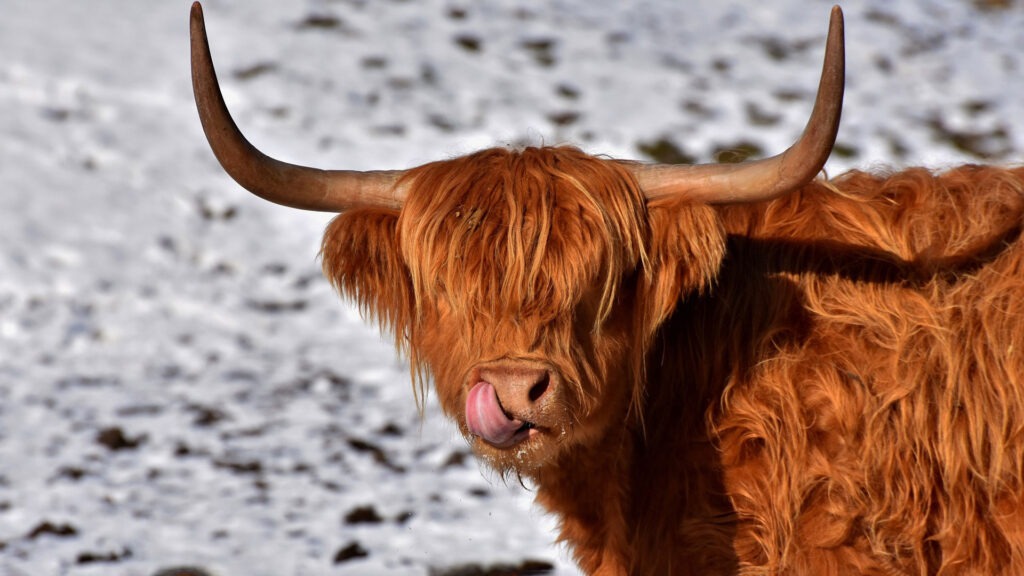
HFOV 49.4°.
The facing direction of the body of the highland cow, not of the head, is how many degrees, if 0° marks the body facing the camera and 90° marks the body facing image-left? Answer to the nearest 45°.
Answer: approximately 90°
